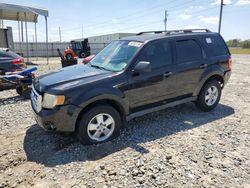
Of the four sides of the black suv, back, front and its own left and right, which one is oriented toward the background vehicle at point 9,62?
right

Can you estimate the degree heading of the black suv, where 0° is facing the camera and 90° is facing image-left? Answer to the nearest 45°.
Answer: approximately 45°

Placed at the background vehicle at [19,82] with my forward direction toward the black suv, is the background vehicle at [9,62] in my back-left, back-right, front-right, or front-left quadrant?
back-left

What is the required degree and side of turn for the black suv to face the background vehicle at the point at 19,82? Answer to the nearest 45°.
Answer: approximately 90° to its right

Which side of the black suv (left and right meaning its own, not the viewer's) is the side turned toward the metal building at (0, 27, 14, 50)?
right
